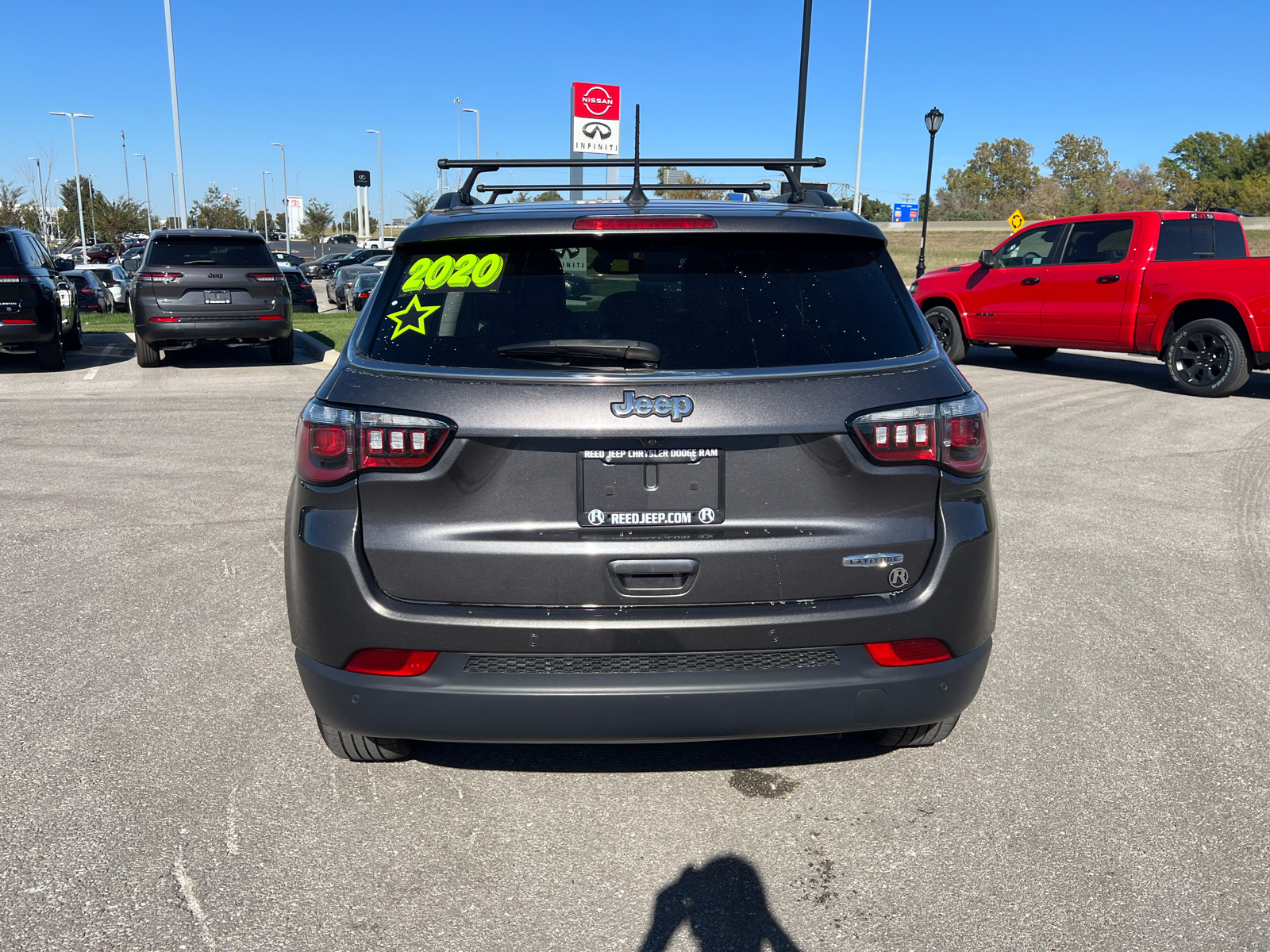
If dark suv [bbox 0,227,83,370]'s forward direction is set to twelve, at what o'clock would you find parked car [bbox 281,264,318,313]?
The parked car is roughly at 1 o'clock from the dark suv.

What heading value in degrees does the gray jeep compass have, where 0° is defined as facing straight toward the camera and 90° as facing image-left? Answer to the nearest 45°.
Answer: approximately 180°

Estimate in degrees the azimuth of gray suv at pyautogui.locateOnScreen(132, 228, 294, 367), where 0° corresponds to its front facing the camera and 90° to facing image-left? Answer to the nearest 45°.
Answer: approximately 180°

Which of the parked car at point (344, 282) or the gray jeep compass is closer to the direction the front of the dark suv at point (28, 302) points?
the parked car

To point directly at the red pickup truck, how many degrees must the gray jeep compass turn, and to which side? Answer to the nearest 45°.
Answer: approximately 45° to its right

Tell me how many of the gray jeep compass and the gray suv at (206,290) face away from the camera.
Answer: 2

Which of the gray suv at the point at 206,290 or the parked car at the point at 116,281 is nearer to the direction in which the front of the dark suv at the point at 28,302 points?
the parked car

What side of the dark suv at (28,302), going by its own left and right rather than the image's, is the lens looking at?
back

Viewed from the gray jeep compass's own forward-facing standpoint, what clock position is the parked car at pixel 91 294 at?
The parked car is roughly at 11 o'clock from the gray jeep compass.

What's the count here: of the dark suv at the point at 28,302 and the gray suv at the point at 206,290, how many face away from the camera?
2
